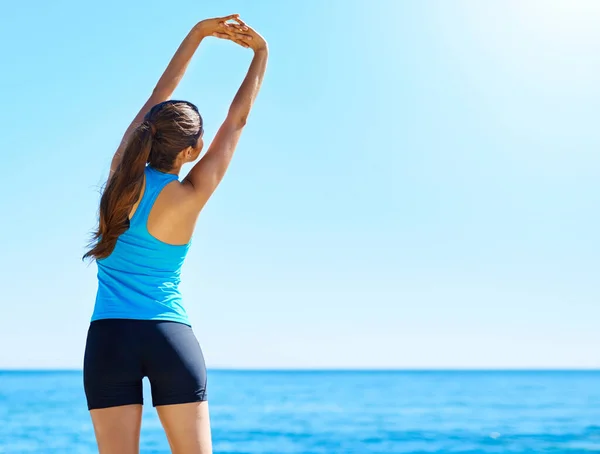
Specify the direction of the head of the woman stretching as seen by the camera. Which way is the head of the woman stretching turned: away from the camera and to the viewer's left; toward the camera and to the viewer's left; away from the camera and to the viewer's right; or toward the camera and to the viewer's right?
away from the camera and to the viewer's right

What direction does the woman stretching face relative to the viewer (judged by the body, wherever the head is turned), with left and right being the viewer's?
facing away from the viewer
